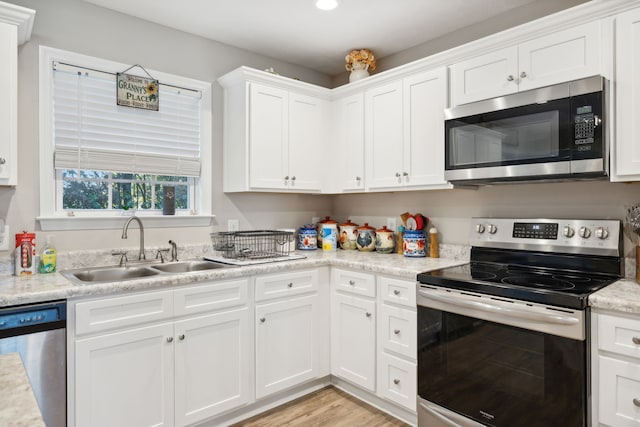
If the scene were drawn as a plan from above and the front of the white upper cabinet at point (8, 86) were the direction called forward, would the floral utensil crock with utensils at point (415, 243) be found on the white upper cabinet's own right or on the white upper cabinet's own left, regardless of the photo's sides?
on the white upper cabinet's own left

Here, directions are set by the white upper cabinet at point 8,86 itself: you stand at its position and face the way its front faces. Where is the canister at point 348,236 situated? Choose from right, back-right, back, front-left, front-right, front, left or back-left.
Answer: left

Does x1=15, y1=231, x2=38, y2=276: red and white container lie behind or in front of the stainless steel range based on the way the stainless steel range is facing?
in front

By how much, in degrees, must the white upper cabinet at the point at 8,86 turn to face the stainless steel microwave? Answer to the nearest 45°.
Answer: approximately 45° to its left

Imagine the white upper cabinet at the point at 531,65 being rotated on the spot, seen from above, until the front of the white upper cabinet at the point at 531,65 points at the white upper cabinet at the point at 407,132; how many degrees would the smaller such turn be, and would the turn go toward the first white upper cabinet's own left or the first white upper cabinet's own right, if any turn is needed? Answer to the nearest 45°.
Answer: approximately 45° to the first white upper cabinet's own right

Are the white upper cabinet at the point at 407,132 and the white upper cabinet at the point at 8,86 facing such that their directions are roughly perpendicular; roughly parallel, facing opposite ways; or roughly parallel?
roughly perpendicular

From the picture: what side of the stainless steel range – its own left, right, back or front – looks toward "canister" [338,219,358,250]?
right

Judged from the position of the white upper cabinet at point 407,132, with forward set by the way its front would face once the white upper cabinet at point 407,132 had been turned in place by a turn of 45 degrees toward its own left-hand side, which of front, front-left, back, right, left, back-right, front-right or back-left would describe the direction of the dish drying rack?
right

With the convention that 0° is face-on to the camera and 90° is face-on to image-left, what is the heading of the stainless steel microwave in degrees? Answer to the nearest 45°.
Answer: approximately 45°
